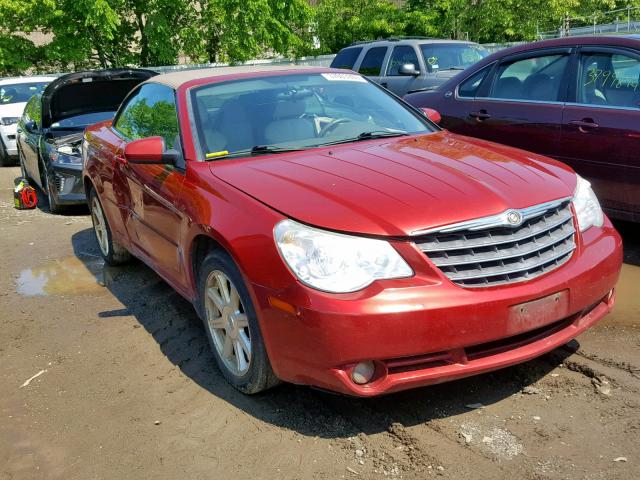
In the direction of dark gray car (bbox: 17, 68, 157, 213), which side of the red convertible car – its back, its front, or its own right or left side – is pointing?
back

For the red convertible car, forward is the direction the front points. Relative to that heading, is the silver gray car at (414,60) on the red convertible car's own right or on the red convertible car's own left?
on the red convertible car's own left

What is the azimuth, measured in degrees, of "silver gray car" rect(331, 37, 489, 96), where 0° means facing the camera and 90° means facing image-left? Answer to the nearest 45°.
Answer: approximately 315°

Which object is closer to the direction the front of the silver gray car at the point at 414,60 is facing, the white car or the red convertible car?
the red convertible car

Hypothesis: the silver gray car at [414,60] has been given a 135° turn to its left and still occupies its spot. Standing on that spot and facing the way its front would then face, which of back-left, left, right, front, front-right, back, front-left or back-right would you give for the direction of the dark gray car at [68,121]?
back-left

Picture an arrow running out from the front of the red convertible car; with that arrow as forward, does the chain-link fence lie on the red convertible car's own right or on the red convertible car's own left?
on the red convertible car's own left

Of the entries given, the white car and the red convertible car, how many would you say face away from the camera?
0

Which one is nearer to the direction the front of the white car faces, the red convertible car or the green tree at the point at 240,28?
the red convertible car

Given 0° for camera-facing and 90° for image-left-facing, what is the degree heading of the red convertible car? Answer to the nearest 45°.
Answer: approximately 315°

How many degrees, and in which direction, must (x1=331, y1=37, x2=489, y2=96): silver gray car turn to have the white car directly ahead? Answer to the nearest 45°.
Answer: approximately 135° to its right
